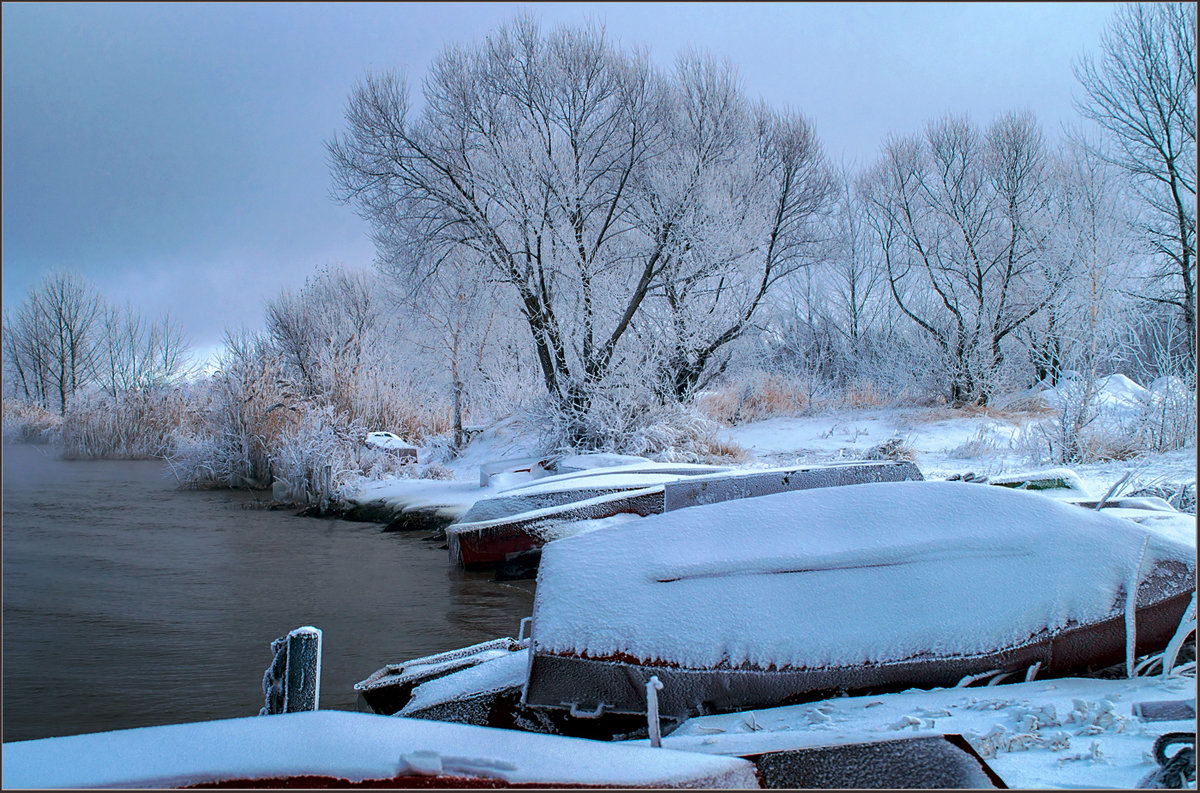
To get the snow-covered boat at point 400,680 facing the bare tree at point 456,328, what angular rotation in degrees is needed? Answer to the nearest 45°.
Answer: approximately 135° to its right

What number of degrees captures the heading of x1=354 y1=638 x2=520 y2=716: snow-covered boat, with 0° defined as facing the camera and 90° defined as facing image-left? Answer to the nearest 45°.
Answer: approximately 45°

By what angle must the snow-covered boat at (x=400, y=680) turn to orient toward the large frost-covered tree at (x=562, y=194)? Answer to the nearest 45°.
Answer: approximately 135° to its right

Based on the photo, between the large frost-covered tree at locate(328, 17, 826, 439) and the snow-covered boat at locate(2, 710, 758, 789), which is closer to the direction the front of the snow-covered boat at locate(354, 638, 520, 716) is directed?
the snow-covered boat

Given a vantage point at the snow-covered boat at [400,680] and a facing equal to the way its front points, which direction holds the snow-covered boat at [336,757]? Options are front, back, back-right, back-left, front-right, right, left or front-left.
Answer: front-left

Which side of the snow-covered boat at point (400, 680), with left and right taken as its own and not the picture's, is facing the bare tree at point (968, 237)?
back
